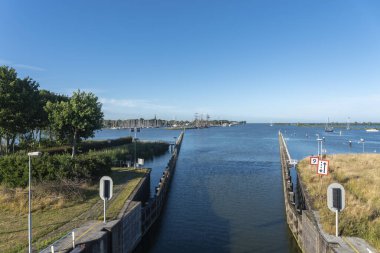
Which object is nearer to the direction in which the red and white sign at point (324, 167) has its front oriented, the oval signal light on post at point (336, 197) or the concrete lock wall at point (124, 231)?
the oval signal light on post

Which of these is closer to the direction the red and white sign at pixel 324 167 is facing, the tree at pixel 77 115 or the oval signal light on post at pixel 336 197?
the oval signal light on post

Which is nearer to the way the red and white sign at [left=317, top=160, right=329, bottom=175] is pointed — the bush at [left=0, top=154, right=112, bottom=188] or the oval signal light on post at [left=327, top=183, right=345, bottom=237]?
the oval signal light on post

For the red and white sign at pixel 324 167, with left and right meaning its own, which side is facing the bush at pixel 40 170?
right

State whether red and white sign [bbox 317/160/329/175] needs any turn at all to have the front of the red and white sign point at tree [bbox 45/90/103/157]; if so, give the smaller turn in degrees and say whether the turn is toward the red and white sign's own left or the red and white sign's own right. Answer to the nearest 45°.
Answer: approximately 90° to the red and white sign's own right

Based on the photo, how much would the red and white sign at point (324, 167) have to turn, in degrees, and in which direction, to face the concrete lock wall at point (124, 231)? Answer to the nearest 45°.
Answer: approximately 45° to its right

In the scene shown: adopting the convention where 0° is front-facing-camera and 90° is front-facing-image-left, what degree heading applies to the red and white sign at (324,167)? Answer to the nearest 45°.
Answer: approximately 0°

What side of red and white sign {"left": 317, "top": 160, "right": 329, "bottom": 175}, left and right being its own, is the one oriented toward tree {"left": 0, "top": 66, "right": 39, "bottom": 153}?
right

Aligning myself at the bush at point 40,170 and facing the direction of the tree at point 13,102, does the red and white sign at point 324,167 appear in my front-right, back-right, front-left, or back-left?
back-right

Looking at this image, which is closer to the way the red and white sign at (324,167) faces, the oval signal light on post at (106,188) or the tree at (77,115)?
the oval signal light on post

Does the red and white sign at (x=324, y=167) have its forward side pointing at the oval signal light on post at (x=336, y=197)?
yes

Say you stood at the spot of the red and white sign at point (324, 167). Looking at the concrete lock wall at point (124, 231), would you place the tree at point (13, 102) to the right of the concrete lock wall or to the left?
right
